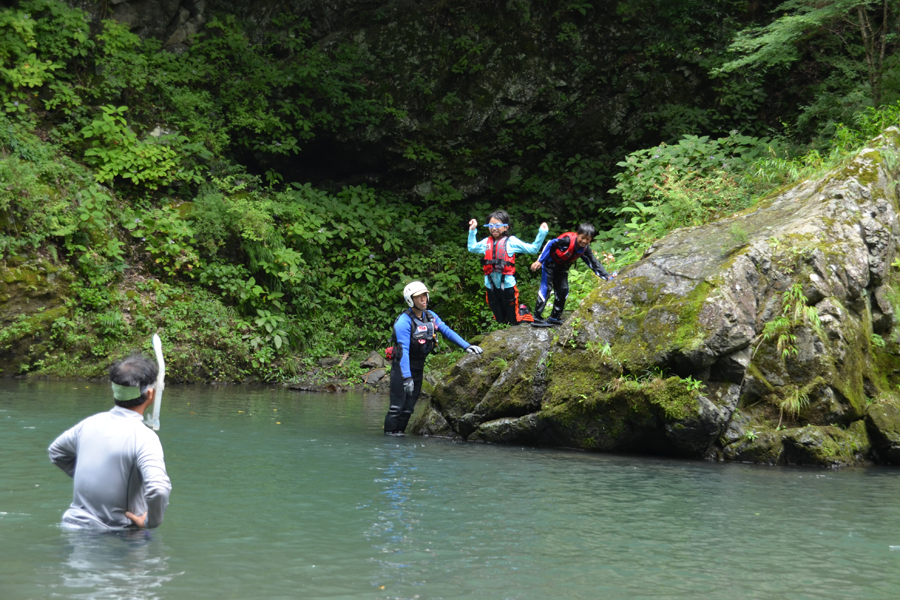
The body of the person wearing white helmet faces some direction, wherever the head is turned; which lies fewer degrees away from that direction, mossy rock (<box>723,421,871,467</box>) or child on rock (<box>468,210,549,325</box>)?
the mossy rock

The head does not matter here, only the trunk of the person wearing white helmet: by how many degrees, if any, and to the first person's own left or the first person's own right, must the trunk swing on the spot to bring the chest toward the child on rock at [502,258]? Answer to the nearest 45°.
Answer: approximately 90° to the first person's own left

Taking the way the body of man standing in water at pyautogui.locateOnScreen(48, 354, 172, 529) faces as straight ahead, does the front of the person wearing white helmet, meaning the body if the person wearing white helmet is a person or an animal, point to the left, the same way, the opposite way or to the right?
to the right

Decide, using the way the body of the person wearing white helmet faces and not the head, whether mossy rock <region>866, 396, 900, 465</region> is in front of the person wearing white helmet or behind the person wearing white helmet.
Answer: in front

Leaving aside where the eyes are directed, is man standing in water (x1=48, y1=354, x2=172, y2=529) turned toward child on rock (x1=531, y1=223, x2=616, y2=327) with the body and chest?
yes

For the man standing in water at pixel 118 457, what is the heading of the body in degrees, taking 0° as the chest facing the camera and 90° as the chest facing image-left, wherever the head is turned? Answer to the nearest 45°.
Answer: approximately 225°

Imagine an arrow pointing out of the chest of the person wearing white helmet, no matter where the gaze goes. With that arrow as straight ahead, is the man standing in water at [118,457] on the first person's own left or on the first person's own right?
on the first person's own right
